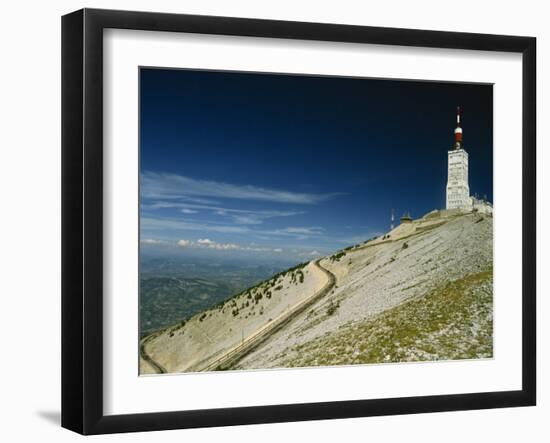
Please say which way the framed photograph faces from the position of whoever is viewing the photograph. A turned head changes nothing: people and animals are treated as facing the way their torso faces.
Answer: facing the viewer and to the right of the viewer
